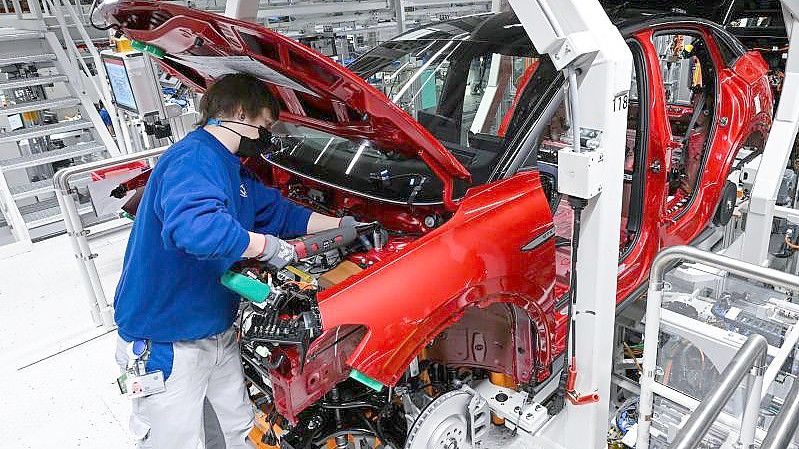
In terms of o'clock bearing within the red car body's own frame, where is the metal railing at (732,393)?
The metal railing is roughly at 9 o'clock from the red car body.

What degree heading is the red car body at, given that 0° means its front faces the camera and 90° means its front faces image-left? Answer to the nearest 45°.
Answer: approximately 45°

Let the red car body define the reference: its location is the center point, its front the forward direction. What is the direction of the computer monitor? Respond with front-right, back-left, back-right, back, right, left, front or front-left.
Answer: right

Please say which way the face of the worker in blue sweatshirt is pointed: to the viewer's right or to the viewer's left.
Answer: to the viewer's right

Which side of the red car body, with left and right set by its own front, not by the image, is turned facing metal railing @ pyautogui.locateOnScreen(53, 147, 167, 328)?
right

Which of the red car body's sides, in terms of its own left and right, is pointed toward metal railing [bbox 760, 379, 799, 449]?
left

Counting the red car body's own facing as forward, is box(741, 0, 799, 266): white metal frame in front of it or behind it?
behind

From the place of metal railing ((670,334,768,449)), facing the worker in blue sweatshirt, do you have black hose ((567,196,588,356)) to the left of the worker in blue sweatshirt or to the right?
right
